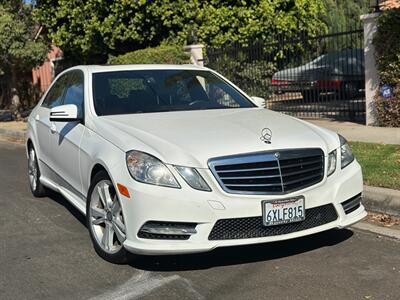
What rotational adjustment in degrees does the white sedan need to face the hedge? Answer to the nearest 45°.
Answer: approximately 135° to its left

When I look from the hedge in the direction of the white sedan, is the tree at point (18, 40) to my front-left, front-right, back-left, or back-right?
back-right

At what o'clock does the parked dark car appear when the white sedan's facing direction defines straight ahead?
The parked dark car is roughly at 8 o'clock from the white sedan.

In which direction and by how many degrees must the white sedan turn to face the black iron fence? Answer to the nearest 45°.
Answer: approximately 135° to its left

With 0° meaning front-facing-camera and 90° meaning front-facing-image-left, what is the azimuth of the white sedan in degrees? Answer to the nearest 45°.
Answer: approximately 315°

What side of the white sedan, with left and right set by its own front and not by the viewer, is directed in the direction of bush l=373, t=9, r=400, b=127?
left

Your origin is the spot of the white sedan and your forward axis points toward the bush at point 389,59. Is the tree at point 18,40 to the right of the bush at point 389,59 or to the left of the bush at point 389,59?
left

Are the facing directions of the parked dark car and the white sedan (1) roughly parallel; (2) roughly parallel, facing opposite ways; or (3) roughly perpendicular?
roughly perpendicular
